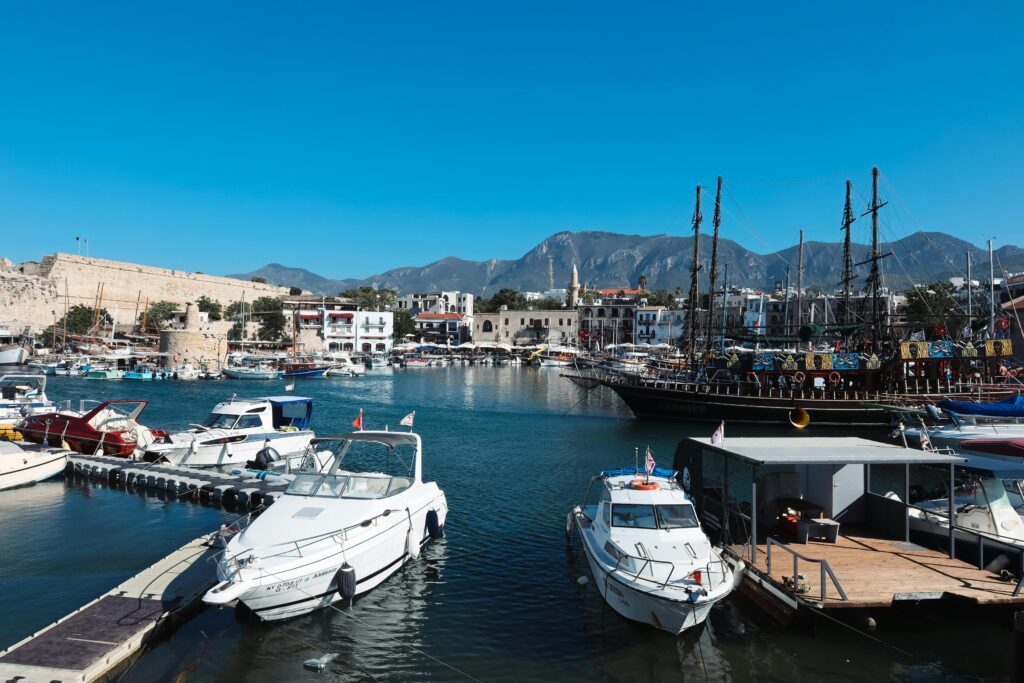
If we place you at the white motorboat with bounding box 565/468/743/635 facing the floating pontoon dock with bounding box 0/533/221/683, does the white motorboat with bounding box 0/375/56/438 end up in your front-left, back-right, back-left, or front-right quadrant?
front-right

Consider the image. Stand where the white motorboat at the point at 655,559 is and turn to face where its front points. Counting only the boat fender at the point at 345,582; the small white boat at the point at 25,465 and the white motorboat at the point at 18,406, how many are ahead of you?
0

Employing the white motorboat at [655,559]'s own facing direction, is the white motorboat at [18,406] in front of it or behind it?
behind

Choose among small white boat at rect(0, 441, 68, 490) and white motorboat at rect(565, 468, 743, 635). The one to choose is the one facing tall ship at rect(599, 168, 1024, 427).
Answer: the small white boat

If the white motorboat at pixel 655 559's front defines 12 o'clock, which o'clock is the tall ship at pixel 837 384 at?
The tall ship is roughly at 8 o'clock from the white motorboat.

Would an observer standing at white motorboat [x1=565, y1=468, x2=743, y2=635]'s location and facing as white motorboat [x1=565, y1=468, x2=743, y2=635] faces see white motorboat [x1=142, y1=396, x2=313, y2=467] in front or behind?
behind

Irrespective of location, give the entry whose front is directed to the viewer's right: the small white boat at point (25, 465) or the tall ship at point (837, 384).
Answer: the small white boat

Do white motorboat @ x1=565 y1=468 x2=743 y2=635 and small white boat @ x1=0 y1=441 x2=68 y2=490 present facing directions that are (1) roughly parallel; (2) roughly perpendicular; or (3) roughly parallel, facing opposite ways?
roughly perpendicular

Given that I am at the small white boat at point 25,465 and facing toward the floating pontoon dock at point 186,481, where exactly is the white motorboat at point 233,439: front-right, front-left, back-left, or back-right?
front-left

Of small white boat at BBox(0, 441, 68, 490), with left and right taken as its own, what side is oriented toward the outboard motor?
front

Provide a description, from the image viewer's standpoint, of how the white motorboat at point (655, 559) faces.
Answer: facing the viewer and to the right of the viewer

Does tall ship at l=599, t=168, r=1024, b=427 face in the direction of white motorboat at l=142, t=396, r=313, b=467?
no

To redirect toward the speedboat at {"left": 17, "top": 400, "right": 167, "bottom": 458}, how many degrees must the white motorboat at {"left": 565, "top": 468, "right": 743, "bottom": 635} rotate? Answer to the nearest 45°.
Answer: approximately 180°

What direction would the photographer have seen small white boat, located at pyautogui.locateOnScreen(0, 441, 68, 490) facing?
facing to the right of the viewer

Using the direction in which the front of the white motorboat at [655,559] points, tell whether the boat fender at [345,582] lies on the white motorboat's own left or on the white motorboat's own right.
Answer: on the white motorboat's own right

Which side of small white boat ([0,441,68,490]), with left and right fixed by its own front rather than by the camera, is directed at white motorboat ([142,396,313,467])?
front

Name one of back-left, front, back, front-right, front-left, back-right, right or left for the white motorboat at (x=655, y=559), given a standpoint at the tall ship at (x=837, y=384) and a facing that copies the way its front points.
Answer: left

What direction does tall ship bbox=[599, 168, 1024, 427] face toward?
to the viewer's left

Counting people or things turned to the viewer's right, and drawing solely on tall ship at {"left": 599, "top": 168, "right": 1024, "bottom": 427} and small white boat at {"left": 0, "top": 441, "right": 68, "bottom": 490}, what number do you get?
1

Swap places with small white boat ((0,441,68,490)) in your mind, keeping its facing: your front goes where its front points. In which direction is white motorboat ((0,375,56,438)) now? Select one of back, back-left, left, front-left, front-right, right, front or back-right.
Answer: left
